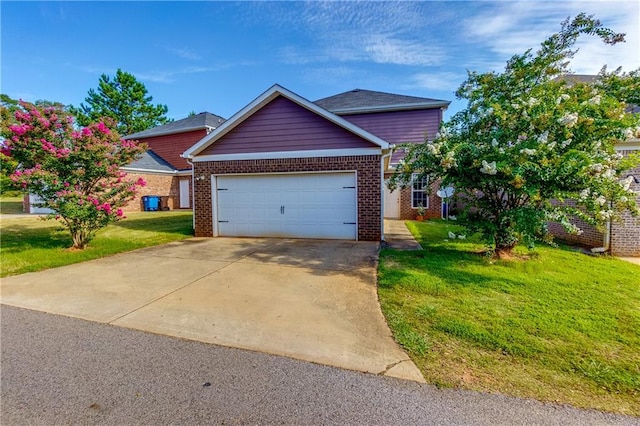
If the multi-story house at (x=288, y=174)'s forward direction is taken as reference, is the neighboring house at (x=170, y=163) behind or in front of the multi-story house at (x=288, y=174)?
behind

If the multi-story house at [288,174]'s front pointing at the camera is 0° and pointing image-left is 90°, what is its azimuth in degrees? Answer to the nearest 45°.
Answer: approximately 0°

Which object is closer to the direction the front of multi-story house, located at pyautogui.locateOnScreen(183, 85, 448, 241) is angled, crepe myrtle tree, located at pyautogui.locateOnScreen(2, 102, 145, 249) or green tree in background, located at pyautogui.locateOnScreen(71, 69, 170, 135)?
the crepe myrtle tree

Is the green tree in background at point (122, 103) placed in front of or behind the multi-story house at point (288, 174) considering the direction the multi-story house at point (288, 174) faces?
behind

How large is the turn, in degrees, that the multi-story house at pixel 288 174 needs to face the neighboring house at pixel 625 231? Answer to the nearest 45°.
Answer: approximately 90° to its left

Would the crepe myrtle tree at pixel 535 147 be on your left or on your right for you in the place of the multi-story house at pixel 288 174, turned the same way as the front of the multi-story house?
on your left
